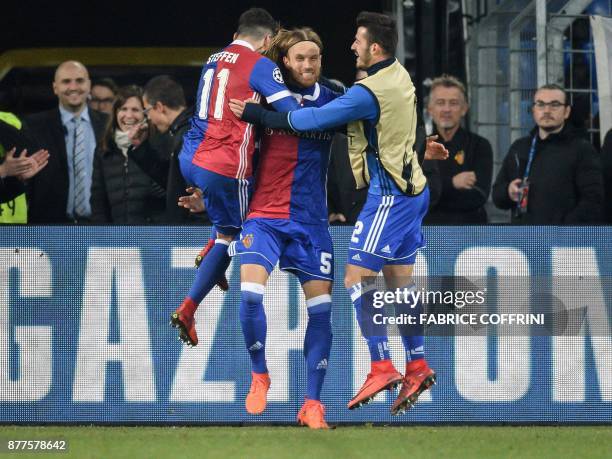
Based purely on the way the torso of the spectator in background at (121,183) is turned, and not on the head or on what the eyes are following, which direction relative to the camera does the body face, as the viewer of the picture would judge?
toward the camera

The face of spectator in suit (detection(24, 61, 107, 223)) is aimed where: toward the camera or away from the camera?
toward the camera

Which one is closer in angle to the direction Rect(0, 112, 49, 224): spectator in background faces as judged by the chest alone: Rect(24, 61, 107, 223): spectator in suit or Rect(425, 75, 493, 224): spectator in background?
the spectator in background

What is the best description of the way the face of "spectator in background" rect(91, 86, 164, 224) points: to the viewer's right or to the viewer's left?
to the viewer's right

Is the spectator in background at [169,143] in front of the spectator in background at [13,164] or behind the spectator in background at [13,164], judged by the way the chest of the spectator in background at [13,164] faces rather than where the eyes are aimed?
in front

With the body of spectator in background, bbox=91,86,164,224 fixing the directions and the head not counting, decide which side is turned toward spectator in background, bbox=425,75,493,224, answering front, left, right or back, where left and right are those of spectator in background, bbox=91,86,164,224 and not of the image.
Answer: left

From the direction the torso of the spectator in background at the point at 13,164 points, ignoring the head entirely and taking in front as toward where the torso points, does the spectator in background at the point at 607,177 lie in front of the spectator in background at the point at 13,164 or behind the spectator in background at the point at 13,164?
in front

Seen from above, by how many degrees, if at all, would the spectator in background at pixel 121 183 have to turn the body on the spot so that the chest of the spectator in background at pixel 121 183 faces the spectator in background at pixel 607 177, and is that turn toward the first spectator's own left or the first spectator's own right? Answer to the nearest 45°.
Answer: approximately 90° to the first spectator's own left

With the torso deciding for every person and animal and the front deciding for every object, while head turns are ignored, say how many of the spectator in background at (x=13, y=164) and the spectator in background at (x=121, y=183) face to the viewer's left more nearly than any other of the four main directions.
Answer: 0

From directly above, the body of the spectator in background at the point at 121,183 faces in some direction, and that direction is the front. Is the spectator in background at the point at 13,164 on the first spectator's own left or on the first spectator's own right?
on the first spectator's own right

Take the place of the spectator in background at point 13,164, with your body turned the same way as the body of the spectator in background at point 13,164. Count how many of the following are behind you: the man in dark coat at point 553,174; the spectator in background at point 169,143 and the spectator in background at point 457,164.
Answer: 0

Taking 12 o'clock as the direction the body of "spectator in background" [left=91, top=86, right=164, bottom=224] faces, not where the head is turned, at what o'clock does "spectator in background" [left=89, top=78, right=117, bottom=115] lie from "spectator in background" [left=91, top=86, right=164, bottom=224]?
"spectator in background" [left=89, top=78, right=117, bottom=115] is roughly at 6 o'clock from "spectator in background" [left=91, top=86, right=164, bottom=224].

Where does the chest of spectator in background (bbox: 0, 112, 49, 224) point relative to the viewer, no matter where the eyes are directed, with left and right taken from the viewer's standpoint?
facing the viewer and to the right of the viewer
